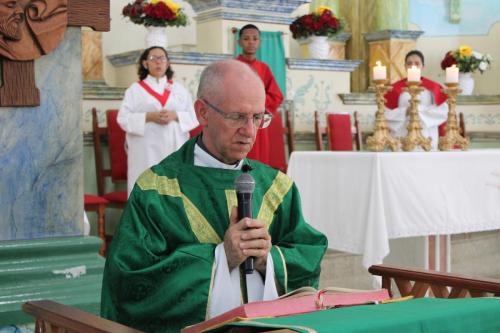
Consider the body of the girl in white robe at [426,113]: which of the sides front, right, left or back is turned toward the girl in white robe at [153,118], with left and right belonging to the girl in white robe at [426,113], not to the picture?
right

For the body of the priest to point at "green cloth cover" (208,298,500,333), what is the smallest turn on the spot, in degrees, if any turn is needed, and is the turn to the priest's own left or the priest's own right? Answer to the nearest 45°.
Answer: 0° — they already face it

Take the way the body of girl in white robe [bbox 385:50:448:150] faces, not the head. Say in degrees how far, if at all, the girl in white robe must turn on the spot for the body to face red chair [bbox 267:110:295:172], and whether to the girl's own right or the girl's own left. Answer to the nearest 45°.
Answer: approximately 135° to the girl's own right

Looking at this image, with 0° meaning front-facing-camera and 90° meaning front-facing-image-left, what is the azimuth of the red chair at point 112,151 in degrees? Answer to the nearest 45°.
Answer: approximately 315°
